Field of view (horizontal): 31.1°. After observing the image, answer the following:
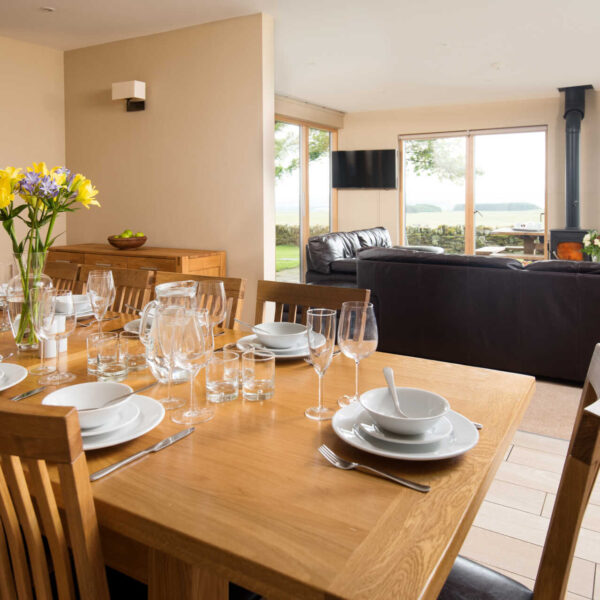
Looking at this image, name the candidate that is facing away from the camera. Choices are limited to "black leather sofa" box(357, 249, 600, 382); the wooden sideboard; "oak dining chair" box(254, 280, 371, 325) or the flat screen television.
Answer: the black leather sofa

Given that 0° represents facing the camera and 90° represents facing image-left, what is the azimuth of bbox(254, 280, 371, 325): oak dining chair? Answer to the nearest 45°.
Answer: approximately 45°

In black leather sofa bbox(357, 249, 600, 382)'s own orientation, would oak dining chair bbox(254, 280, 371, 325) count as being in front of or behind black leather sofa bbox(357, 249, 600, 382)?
behind

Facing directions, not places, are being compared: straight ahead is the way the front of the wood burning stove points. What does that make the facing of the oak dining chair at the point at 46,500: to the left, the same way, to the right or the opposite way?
the opposite way

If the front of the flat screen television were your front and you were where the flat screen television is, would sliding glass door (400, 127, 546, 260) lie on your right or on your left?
on your left

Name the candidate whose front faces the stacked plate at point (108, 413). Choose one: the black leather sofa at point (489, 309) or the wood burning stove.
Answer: the wood burning stove

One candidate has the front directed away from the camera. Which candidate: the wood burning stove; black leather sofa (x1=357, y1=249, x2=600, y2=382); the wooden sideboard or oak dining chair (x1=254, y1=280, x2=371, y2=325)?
the black leather sofa

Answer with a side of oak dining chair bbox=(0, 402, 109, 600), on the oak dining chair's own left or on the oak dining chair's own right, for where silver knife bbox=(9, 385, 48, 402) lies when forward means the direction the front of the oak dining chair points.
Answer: on the oak dining chair's own left

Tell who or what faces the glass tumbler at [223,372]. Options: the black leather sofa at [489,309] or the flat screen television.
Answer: the flat screen television

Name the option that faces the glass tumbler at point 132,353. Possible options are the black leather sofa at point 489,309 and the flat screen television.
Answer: the flat screen television

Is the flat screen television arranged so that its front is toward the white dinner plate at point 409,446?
yes

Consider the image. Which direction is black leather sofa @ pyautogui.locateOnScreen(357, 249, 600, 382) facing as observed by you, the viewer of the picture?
facing away from the viewer

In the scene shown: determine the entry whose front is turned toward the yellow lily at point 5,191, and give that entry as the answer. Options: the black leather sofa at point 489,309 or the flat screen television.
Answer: the flat screen television
